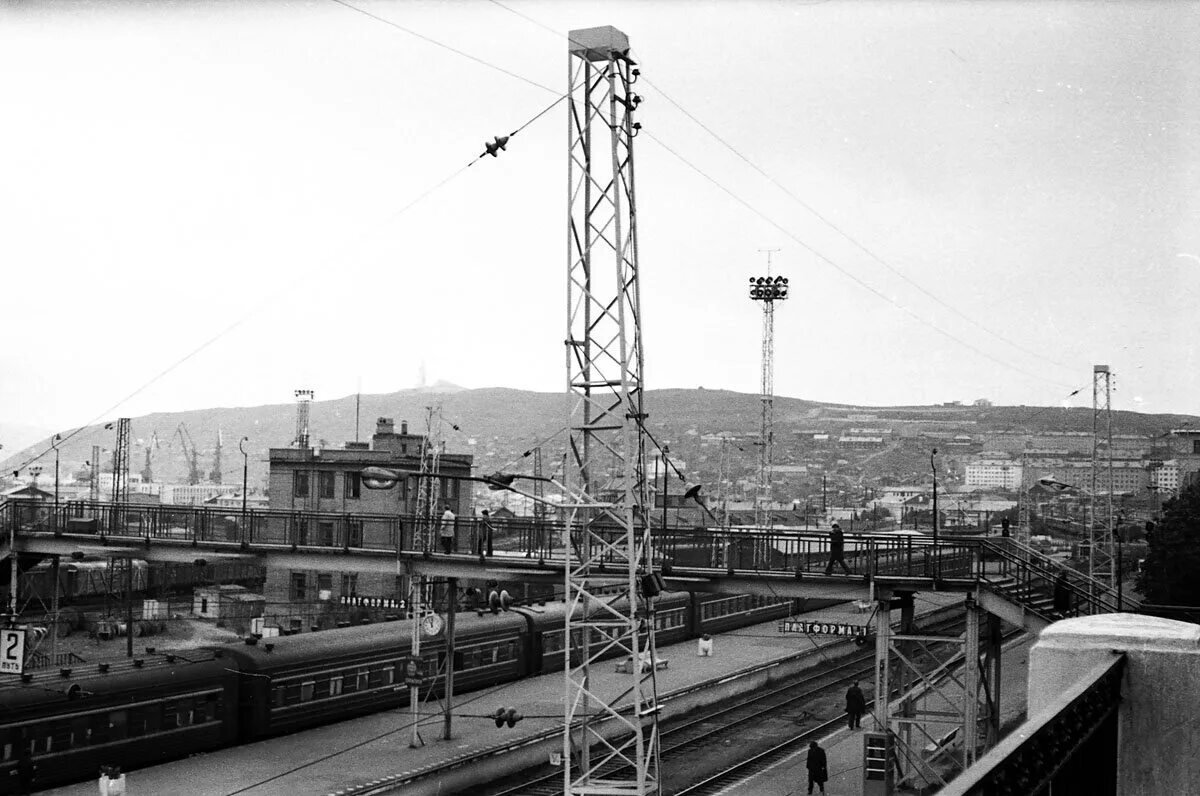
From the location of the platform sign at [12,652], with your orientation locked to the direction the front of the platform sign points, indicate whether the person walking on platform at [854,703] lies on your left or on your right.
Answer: on your left

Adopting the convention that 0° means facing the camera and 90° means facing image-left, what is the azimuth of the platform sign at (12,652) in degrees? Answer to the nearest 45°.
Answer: approximately 0°

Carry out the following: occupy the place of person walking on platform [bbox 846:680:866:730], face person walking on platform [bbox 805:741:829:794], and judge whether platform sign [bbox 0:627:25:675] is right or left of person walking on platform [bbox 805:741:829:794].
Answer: right

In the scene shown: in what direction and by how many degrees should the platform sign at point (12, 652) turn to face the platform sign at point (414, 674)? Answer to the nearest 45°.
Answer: approximately 90° to its left

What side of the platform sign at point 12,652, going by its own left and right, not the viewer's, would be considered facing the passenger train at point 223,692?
left

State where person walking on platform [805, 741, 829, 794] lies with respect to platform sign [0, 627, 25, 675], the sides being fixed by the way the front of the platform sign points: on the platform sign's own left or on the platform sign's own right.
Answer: on the platform sign's own left

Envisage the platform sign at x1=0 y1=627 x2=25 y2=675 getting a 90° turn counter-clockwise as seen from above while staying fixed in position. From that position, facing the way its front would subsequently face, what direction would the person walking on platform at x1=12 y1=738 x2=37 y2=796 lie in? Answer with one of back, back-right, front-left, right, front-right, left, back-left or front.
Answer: right
